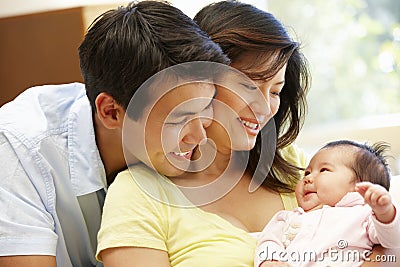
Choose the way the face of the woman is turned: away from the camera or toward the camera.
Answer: toward the camera

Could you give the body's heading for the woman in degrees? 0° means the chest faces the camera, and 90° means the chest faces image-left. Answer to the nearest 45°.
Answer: approximately 315°
